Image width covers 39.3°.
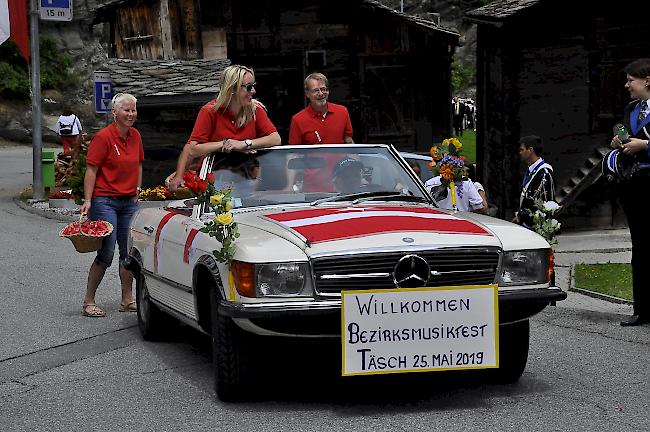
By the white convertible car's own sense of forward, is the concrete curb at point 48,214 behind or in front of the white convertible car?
behind

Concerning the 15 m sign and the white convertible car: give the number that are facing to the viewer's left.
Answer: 0

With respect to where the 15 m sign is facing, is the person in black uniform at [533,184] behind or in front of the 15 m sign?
in front

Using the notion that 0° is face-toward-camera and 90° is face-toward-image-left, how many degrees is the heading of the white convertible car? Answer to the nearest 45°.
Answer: approximately 315°

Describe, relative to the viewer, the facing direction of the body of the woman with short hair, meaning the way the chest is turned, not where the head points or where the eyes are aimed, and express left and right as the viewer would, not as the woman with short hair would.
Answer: facing the viewer and to the right of the viewer

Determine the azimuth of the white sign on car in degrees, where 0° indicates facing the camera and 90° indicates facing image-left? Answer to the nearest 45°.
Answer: approximately 0°

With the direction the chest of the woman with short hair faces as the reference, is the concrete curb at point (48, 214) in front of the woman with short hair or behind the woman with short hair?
behind

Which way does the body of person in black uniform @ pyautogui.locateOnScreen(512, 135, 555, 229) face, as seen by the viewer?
to the viewer's left

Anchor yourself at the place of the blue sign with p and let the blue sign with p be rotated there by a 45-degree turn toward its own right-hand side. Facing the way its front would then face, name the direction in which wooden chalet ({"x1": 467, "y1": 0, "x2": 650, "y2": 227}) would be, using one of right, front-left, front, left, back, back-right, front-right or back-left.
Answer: left

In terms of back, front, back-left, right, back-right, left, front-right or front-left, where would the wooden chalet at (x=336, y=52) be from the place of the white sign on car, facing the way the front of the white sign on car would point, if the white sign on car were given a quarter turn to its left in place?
left

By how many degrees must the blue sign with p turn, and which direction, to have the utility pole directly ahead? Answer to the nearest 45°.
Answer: approximately 45° to its right
